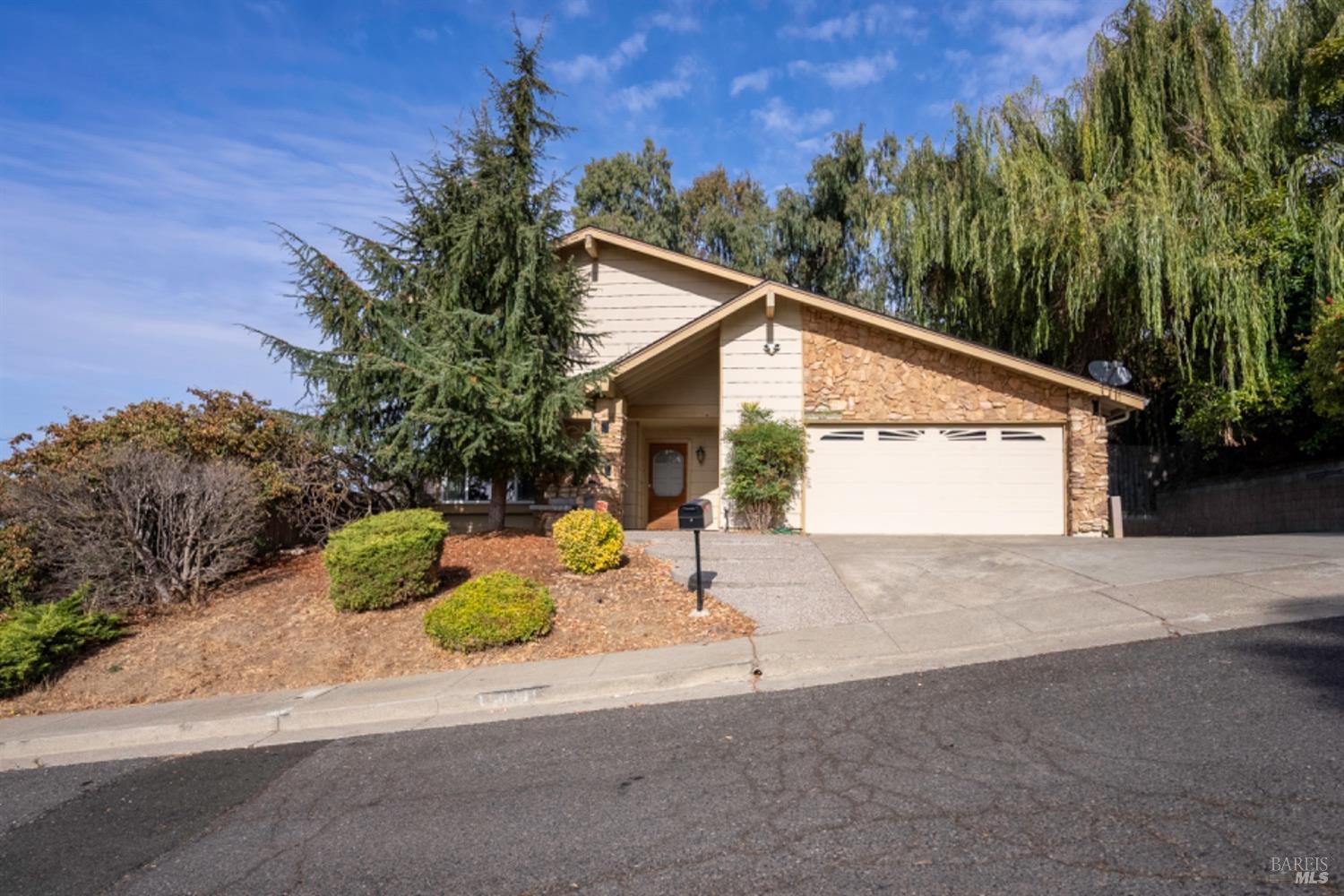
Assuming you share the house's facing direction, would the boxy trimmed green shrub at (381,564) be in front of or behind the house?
in front

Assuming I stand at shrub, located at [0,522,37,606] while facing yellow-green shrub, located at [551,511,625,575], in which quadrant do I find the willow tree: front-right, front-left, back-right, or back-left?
front-left

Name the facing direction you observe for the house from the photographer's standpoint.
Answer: facing the viewer

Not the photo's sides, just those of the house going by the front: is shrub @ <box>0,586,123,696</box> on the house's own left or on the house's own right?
on the house's own right

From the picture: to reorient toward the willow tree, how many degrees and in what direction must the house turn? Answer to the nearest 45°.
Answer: approximately 90° to its left

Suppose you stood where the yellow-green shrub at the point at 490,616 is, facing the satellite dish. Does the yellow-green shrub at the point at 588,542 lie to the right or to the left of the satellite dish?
left

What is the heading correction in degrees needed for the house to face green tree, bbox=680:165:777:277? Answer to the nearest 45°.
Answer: approximately 180°

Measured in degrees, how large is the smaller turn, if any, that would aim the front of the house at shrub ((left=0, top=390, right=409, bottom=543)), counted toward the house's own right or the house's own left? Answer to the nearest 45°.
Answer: approximately 45° to the house's own right

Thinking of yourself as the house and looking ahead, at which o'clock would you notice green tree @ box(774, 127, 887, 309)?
The green tree is roughly at 6 o'clock from the house.

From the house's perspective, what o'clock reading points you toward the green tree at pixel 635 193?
The green tree is roughly at 5 o'clock from the house.

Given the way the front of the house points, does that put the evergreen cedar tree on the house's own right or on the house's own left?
on the house's own right

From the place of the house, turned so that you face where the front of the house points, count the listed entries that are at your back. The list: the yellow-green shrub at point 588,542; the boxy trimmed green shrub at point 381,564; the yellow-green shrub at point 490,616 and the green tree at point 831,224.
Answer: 1
